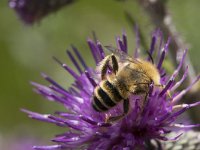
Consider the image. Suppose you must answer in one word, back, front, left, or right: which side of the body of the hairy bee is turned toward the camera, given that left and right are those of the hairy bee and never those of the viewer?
right
